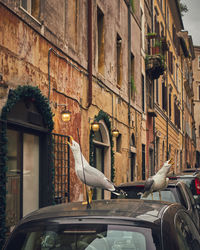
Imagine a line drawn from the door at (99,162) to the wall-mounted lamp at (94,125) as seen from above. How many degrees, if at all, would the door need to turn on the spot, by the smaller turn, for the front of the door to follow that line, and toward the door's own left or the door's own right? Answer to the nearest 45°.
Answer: approximately 45° to the door's own right

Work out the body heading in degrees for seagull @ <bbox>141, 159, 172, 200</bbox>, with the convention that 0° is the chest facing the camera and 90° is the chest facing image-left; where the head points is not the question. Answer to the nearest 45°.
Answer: approximately 315°

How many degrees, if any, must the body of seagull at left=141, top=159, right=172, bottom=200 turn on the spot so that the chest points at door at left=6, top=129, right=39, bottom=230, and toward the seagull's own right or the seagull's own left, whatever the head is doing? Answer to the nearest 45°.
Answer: approximately 180°

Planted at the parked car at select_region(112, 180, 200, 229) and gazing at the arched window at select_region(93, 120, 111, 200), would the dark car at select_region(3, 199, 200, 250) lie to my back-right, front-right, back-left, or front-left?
back-left

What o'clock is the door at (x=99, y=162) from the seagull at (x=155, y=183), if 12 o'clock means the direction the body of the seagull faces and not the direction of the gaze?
The door is roughly at 7 o'clock from the seagull.

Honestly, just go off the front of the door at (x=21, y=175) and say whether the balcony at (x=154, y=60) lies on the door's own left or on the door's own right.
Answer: on the door's own left

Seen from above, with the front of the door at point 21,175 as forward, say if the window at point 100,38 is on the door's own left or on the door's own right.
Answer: on the door's own left

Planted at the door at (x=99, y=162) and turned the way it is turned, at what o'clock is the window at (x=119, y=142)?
The window is roughly at 8 o'clock from the door.

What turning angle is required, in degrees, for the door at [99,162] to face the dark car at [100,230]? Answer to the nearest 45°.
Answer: approximately 45° to its right
